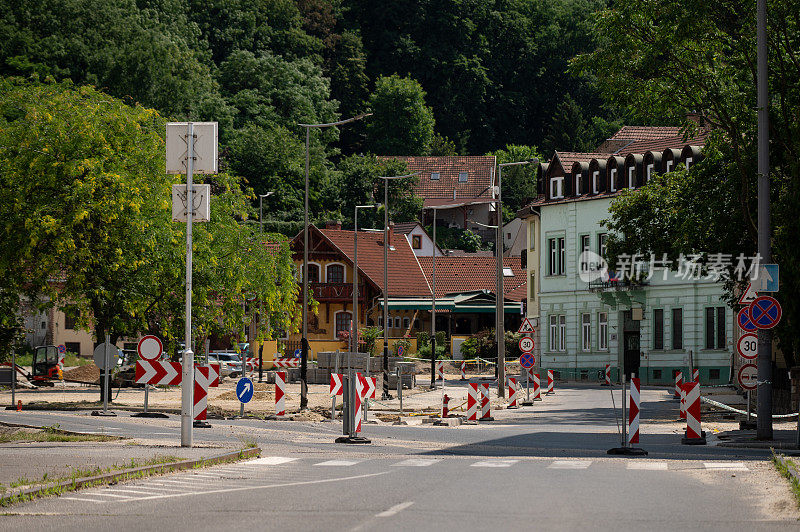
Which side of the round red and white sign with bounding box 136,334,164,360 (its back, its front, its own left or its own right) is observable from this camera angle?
front

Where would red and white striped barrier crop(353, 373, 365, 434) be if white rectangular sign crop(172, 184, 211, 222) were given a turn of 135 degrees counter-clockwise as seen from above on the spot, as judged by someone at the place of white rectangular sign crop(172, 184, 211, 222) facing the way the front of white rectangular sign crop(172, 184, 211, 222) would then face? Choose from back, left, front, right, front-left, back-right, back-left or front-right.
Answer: back

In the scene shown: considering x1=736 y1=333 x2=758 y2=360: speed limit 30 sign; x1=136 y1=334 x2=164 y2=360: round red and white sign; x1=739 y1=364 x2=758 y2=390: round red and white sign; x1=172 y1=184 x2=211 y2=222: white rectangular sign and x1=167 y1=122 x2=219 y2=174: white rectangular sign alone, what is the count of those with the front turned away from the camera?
2

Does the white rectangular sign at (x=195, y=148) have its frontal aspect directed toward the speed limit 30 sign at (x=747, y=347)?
no

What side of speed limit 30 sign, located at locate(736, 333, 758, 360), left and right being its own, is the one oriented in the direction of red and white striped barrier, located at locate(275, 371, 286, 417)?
right

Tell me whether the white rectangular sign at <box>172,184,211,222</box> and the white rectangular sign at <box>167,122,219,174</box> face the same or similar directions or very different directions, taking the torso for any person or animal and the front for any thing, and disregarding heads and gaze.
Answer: same or similar directions

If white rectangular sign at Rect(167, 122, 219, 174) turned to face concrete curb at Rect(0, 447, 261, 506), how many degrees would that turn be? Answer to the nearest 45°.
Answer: approximately 180°

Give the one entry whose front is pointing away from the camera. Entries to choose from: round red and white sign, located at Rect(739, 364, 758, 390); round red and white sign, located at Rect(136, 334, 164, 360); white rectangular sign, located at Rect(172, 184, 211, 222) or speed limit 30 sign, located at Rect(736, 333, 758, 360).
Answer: the white rectangular sign

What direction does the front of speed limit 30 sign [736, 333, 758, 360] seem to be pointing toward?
toward the camera

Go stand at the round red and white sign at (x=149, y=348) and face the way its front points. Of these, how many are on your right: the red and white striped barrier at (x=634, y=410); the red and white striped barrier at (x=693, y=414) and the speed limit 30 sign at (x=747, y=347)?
0

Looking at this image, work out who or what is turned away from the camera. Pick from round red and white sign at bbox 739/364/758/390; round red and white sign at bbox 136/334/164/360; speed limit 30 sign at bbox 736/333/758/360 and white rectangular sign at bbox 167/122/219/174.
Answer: the white rectangular sign

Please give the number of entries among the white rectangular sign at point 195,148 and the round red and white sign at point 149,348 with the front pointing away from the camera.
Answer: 1

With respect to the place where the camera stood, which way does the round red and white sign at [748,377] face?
facing the viewer

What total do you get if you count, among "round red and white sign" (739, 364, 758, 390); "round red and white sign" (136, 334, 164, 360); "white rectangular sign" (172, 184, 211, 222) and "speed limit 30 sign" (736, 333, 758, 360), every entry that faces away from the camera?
1

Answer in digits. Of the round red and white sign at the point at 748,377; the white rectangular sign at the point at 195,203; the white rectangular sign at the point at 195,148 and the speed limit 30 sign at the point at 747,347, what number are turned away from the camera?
2

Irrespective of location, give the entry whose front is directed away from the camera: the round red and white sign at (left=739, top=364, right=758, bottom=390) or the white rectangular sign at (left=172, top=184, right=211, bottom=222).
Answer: the white rectangular sign

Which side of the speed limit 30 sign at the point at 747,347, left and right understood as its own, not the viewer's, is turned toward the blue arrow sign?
right

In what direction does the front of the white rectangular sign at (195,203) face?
away from the camera

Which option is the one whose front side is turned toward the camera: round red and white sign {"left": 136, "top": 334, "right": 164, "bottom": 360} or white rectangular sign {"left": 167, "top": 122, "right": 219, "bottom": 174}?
the round red and white sign

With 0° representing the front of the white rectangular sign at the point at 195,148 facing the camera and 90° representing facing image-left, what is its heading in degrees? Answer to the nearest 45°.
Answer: approximately 180°
